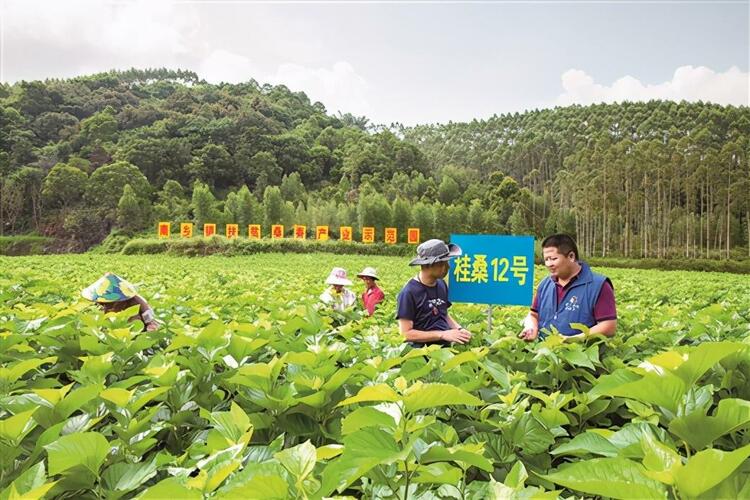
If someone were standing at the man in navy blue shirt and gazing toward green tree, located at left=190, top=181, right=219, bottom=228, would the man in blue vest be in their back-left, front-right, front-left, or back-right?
back-right

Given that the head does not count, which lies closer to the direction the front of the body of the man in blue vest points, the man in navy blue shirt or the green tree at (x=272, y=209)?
the man in navy blue shirt

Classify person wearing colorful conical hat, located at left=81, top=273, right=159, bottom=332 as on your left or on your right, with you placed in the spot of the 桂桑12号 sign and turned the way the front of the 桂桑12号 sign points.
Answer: on your right

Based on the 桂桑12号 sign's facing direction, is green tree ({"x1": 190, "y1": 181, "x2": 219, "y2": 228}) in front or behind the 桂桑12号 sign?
behind

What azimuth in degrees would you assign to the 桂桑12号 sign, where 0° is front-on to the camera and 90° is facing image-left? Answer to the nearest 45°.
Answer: approximately 0°

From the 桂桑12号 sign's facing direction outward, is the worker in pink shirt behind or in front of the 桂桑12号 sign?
behind

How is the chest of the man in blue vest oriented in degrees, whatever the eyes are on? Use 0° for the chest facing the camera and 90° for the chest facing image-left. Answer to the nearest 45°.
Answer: approximately 45°

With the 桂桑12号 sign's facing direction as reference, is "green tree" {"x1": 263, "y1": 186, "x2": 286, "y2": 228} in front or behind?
behind

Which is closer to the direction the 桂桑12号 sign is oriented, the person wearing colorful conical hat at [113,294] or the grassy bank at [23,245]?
the person wearing colorful conical hat

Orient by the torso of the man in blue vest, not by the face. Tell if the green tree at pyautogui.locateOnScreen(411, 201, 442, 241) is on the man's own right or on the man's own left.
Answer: on the man's own right

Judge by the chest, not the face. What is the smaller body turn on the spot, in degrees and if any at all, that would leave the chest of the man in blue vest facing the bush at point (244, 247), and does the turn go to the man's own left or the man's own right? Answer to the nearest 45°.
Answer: approximately 90° to the man's own right
